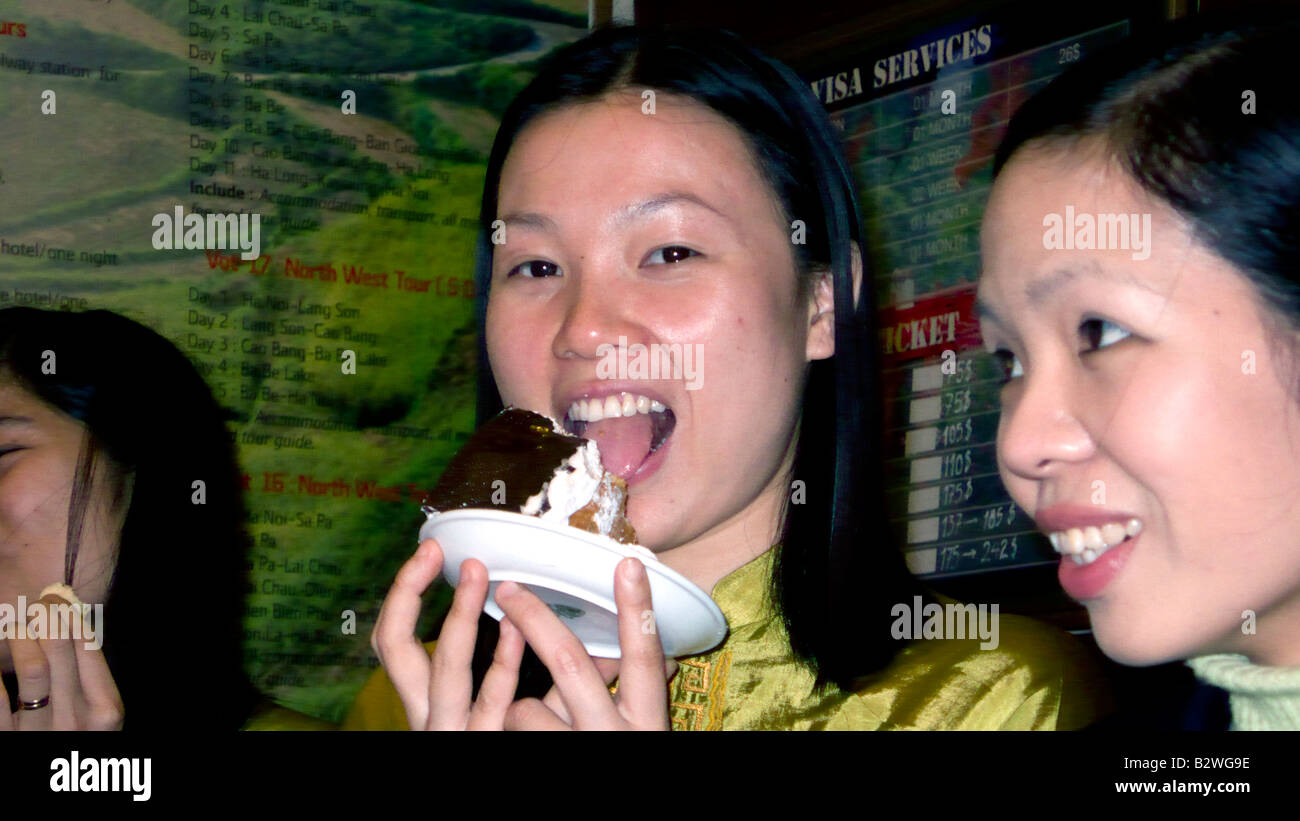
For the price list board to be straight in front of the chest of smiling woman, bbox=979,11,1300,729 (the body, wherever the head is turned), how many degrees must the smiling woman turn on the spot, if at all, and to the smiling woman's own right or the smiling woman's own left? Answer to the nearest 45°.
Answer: approximately 135° to the smiling woman's own right

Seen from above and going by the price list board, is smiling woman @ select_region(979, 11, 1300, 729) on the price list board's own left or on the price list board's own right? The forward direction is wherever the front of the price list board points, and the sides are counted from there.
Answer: on the price list board's own left

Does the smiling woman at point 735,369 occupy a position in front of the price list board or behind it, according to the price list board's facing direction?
in front

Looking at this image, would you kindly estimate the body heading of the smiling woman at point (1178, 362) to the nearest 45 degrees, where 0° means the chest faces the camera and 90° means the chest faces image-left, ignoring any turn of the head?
approximately 45°

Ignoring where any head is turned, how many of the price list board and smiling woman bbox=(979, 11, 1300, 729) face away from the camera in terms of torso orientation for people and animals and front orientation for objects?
0

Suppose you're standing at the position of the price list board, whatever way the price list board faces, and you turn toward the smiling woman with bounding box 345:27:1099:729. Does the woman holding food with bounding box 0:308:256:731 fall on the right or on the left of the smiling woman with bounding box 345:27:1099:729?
right

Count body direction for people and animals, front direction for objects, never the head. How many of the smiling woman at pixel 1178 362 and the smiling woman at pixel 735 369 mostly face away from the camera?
0
